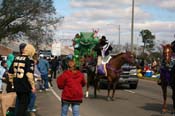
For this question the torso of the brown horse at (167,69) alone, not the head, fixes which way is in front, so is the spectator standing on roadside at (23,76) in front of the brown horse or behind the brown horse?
in front

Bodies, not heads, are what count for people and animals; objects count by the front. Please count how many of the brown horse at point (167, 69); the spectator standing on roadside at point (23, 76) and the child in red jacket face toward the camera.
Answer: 1

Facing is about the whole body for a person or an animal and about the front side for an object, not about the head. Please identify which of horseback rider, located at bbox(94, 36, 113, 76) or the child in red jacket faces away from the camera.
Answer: the child in red jacket

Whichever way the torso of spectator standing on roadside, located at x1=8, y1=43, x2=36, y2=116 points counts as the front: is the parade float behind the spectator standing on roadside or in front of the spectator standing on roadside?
in front

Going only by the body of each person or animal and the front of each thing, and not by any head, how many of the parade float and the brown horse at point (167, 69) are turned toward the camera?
2

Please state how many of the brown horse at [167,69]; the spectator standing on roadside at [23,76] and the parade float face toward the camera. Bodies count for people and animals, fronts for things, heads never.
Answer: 2

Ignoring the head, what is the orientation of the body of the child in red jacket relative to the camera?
away from the camera

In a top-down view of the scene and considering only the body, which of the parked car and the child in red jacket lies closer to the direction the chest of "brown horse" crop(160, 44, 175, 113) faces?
the child in red jacket
